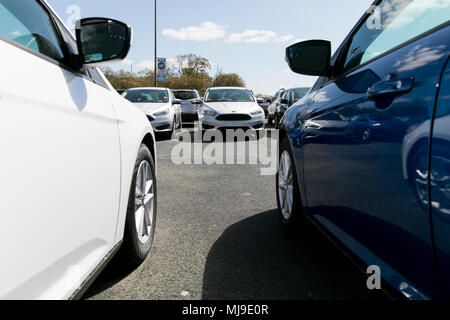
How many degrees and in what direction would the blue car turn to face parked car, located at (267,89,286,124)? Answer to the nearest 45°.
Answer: approximately 45° to its right

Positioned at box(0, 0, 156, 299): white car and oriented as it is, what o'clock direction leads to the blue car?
The blue car is roughly at 2 o'clock from the white car.

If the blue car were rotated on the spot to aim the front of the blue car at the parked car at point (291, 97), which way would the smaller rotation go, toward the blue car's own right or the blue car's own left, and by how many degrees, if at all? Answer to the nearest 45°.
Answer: approximately 45° to the blue car's own right

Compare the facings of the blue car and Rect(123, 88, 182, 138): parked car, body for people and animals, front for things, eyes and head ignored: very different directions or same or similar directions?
very different directions

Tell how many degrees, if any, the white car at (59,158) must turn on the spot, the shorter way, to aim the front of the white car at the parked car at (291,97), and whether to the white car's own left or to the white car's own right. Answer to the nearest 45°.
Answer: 0° — it already faces it

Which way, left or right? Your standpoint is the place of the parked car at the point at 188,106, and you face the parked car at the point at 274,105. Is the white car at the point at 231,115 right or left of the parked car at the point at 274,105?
right

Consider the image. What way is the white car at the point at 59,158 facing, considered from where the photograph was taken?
facing away from the viewer and to the right of the viewer

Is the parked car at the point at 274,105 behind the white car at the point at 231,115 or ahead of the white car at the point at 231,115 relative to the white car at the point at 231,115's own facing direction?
behind

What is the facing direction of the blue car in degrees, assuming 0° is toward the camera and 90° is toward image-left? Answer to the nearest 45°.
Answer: approximately 135°

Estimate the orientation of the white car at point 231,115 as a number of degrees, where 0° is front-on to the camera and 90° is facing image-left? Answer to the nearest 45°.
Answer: approximately 0°

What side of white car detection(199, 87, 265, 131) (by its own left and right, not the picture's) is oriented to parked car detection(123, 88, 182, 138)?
right
